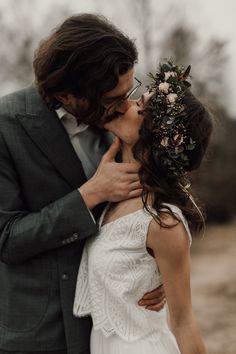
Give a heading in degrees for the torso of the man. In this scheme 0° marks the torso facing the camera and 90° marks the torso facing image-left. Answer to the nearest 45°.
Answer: approximately 315°

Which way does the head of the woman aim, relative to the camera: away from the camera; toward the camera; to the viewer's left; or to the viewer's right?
to the viewer's left

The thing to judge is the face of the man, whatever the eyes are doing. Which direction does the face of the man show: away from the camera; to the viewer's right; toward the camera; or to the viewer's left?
to the viewer's right

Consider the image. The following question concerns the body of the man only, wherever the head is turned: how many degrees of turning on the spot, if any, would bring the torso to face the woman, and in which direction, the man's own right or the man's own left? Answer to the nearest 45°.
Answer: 0° — they already face them
